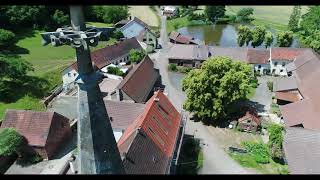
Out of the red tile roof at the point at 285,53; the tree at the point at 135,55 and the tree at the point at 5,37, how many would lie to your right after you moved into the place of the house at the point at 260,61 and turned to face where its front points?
2

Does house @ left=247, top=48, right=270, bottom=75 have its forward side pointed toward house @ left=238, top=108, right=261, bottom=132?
yes

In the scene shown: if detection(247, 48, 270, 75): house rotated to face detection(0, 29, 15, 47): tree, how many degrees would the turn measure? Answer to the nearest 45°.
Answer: approximately 90° to its right

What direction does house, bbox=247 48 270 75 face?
toward the camera

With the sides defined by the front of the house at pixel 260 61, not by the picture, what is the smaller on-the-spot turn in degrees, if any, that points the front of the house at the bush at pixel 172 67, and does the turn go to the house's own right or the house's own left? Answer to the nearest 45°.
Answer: approximately 90° to the house's own right

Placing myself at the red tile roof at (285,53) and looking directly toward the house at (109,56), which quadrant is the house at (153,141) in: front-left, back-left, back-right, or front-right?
front-left

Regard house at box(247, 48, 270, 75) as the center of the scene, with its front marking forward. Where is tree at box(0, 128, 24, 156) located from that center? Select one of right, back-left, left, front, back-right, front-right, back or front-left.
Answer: front-right

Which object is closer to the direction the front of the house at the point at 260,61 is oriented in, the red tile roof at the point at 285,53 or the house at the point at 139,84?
the house

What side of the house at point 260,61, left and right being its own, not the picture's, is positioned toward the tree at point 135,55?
right

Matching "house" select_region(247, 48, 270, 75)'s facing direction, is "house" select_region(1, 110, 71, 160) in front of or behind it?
in front

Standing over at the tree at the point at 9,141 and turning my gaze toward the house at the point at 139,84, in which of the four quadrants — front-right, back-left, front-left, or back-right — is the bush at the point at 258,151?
front-right

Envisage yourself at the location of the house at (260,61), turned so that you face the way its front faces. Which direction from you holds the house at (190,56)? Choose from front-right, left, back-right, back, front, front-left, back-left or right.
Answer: right

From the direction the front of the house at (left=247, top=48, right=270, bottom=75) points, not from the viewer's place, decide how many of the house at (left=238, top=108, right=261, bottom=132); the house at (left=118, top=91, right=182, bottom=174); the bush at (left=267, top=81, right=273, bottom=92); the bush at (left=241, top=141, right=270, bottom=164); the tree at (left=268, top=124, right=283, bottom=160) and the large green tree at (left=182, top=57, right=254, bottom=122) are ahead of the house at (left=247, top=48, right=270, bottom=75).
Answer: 6

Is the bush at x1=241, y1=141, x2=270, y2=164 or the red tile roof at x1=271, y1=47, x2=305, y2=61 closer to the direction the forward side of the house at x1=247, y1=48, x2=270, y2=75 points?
the bush

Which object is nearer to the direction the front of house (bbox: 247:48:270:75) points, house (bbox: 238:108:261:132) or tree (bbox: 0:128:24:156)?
the house

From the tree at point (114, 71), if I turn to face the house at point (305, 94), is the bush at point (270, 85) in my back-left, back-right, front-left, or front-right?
front-left

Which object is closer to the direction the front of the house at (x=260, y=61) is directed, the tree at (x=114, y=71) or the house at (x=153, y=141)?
the house

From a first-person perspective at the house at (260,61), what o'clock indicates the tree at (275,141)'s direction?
The tree is roughly at 12 o'clock from the house.

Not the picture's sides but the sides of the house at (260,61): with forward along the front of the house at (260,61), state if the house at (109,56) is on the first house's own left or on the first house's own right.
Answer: on the first house's own right
